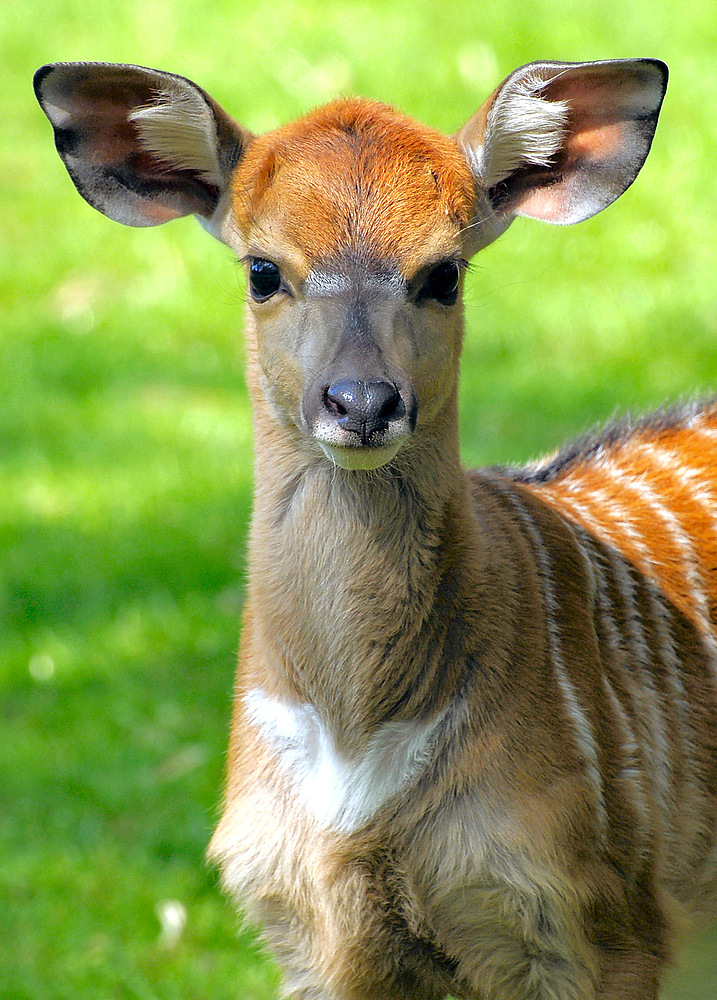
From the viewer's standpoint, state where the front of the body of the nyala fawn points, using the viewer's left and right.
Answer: facing the viewer and to the left of the viewer
